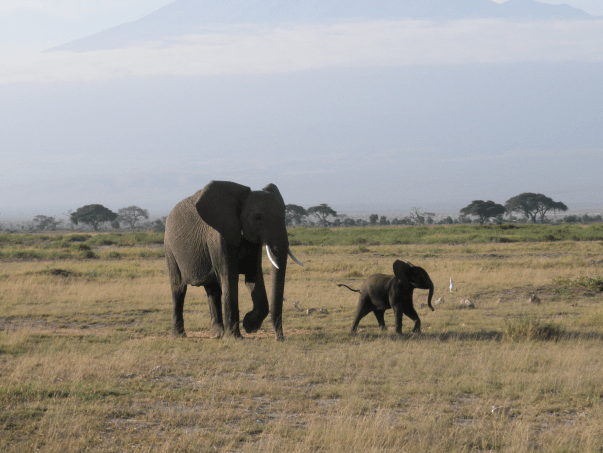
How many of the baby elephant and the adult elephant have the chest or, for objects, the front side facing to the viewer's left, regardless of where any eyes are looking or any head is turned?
0

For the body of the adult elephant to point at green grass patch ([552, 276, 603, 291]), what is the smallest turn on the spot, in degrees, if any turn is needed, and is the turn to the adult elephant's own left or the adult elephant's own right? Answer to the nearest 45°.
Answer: approximately 90° to the adult elephant's own left

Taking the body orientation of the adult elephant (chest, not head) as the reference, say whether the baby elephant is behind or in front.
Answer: in front

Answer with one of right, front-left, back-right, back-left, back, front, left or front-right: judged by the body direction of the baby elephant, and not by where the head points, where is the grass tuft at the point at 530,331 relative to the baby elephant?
front

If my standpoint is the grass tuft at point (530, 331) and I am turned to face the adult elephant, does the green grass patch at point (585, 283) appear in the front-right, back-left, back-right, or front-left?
back-right

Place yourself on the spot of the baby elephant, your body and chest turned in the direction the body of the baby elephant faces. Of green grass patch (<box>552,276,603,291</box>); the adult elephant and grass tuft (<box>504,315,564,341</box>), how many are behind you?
1

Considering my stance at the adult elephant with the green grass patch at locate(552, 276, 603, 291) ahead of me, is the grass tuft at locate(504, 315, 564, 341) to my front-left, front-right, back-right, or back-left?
front-right

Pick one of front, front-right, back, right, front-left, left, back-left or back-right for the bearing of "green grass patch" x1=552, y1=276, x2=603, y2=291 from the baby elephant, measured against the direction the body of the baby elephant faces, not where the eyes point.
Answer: front-left

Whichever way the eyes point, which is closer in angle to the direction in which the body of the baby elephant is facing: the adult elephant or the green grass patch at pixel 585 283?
the green grass patch

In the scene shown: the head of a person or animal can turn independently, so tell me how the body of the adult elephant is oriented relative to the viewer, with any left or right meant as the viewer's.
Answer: facing the viewer and to the right of the viewer

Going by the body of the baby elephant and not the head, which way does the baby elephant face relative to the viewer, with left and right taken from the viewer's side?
facing to the right of the viewer

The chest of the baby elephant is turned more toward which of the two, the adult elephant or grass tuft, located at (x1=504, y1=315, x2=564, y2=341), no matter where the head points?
the grass tuft

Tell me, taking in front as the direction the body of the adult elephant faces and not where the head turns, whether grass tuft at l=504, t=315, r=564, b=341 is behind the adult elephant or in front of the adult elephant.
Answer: in front

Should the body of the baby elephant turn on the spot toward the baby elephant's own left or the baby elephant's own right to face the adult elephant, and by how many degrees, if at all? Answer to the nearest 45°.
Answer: approximately 180°
